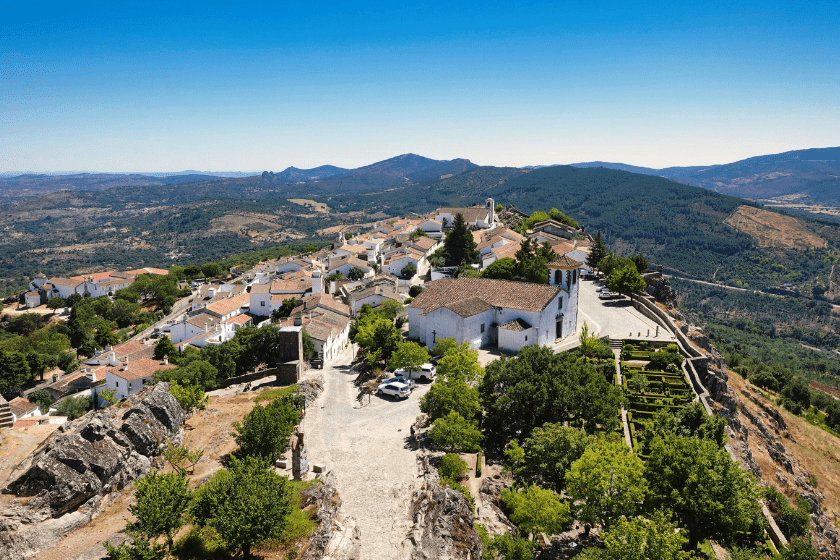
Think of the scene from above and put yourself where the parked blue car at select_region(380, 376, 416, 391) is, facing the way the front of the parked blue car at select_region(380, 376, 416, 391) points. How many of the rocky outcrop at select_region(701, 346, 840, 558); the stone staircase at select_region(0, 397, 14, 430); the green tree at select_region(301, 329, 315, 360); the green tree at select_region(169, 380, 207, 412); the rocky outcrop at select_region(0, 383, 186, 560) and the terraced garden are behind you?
2

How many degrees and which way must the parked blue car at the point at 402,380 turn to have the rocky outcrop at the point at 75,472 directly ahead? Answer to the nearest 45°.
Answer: approximately 45° to its left

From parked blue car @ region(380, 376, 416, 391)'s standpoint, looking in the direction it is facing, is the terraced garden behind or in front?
behind

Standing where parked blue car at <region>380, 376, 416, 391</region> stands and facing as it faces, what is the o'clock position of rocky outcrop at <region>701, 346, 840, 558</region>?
The rocky outcrop is roughly at 6 o'clock from the parked blue car.

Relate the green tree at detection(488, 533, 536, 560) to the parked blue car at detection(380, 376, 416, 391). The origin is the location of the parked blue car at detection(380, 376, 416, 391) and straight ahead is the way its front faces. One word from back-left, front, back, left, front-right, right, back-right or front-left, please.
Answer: left

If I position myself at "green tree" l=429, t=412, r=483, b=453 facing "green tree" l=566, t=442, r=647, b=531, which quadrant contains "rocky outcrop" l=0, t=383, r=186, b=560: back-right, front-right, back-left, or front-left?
back-right

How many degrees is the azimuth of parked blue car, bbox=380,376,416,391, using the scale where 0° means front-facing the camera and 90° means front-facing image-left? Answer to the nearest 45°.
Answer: approximately 90°

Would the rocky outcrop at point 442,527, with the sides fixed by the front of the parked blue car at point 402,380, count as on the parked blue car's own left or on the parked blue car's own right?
on the parked blue car's own left

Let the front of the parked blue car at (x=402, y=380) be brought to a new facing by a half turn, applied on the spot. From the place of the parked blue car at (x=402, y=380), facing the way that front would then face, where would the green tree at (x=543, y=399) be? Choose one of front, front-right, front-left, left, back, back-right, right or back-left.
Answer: front-right

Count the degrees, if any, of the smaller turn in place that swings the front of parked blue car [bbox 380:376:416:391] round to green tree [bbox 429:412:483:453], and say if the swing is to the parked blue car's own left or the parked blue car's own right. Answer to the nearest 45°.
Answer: approximately 90° to the parked blue car's own left

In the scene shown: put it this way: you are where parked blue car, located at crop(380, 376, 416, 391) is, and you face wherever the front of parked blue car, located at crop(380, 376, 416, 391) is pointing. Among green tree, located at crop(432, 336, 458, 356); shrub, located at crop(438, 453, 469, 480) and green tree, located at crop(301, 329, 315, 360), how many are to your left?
1

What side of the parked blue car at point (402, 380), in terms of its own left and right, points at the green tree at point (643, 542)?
left

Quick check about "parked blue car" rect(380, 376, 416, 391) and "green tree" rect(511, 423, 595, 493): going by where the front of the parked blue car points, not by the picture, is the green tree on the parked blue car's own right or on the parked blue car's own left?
on the parked blue car's own left

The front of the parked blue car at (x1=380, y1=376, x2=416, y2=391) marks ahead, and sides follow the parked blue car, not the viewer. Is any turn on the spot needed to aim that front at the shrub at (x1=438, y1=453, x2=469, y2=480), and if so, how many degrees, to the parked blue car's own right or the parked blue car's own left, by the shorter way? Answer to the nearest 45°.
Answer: approximately 90° to the parked blue car's own left
